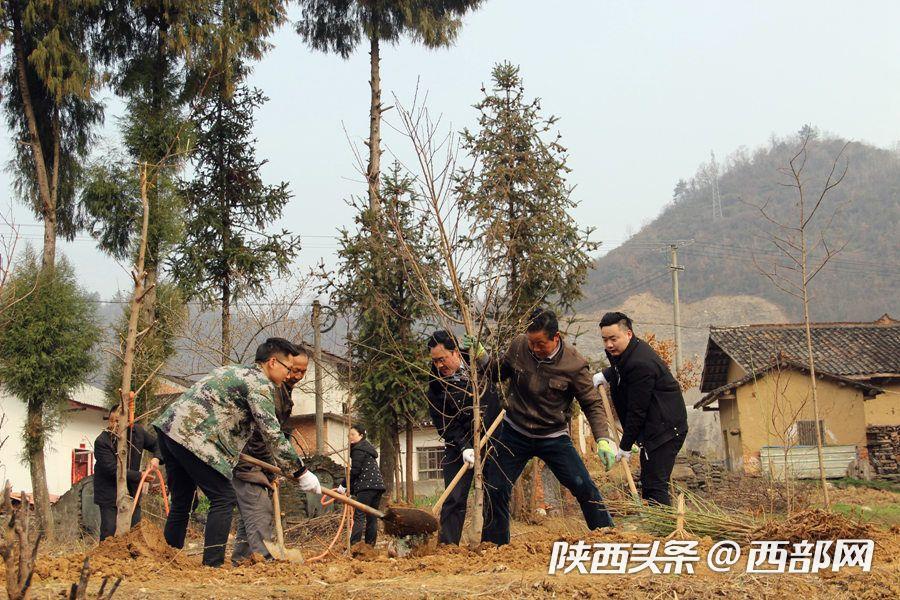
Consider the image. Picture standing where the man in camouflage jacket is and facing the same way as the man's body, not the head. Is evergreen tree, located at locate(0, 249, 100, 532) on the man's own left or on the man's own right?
on the man's own left

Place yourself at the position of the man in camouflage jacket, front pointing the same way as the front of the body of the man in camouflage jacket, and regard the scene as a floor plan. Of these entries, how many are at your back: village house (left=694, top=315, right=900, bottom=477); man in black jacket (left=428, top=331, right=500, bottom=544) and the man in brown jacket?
0

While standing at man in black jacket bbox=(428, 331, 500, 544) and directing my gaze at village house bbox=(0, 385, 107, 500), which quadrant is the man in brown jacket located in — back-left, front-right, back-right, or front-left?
back-right

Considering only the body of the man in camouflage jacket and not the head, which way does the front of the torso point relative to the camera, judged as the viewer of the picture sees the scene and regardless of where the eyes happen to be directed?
to the viewer's right

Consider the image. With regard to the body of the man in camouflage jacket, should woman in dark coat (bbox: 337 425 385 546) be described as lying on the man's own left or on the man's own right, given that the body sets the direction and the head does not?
on the man's own left

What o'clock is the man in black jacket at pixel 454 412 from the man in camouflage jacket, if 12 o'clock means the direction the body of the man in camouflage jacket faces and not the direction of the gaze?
The man in black jacket is roughly at 11 o'clock from the man in camouflage jacket.

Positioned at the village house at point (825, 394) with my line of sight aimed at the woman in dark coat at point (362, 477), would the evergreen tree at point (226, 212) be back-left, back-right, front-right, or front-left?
front-right

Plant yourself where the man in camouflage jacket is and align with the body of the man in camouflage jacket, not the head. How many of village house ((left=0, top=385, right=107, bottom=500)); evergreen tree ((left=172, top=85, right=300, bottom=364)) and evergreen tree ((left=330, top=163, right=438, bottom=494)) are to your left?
3

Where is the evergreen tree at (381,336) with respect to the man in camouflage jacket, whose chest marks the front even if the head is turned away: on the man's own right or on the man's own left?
on the man's own left

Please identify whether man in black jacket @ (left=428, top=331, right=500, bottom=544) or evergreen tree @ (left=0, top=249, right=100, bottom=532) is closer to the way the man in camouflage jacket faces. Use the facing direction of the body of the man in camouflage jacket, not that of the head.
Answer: the man in black jacket

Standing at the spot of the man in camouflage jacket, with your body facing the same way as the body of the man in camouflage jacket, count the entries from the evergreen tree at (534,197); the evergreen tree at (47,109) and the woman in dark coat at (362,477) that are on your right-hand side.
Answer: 0

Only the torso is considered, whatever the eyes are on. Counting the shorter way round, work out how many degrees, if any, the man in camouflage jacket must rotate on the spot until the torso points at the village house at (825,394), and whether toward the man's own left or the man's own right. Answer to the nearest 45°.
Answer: approximately 45° to the man's own left

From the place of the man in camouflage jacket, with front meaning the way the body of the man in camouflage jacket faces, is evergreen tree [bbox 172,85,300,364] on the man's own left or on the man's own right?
on the man's own left
